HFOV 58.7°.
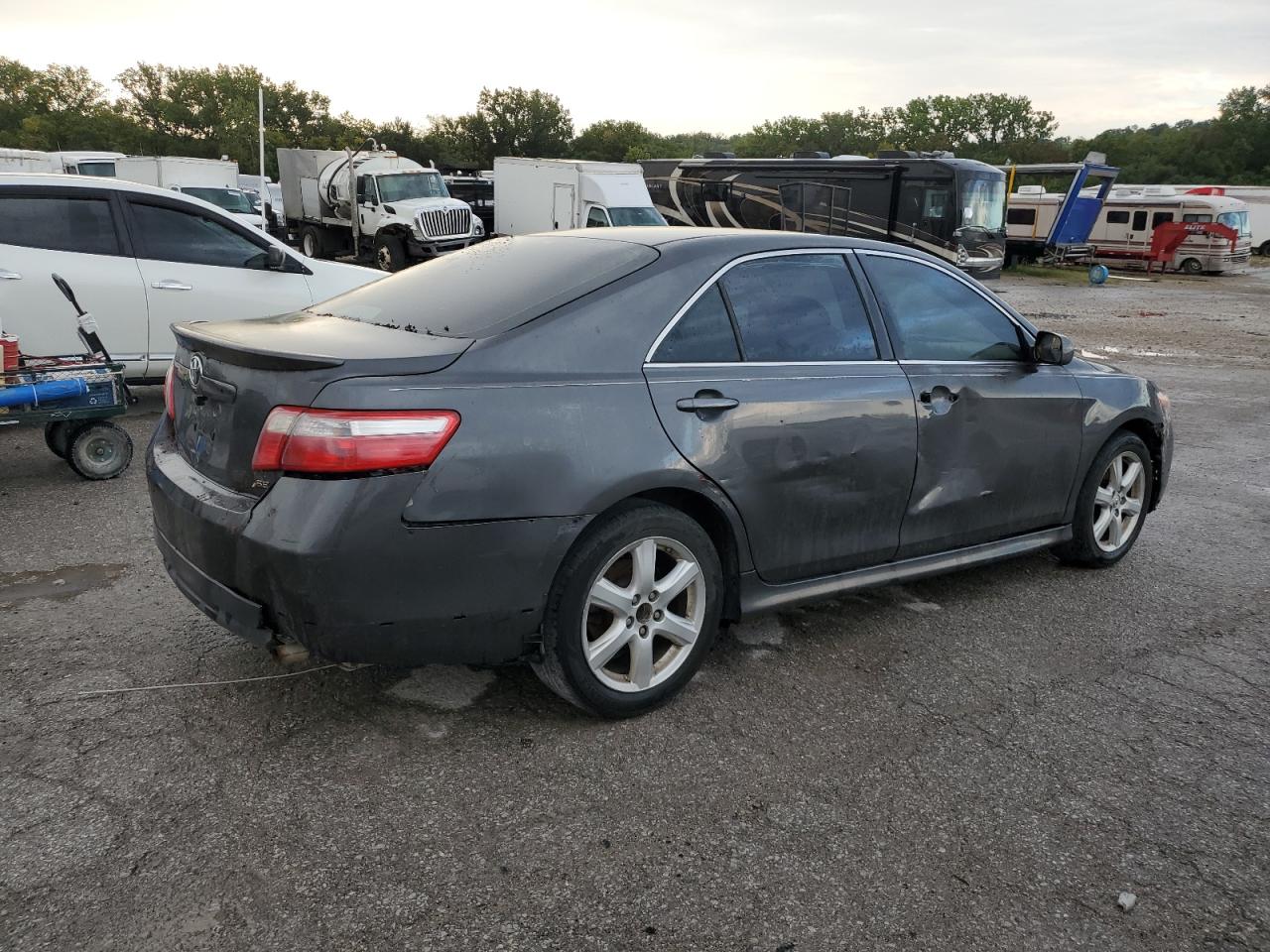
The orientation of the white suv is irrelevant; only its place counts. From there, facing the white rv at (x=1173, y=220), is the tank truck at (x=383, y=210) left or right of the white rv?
left

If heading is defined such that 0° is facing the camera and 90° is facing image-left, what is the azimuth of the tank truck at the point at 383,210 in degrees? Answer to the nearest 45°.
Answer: approximately 315°

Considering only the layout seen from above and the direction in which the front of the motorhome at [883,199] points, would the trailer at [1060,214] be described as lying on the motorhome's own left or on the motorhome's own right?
on the motorhome's own left

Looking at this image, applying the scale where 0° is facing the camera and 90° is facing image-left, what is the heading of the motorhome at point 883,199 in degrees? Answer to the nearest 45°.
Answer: approximately 315°

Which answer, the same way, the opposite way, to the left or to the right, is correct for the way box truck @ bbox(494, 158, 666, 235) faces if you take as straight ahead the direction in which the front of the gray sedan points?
to the right

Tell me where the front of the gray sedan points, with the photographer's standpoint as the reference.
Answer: facing away from the viewer and to the right of the viewer

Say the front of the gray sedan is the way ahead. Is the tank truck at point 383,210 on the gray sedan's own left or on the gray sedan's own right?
on the gray sedan's own left

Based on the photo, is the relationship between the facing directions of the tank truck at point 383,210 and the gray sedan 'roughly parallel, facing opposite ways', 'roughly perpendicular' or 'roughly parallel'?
roughly perpendicular

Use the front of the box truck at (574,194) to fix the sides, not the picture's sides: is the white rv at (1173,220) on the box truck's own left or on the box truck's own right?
on the box truck's own left

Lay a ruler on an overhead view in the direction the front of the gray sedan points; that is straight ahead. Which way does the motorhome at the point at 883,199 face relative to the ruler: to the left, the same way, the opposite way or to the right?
to the right
